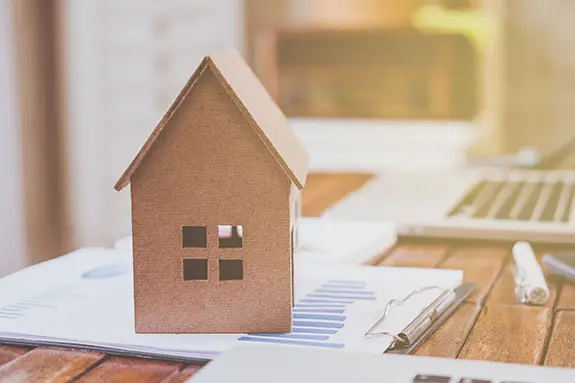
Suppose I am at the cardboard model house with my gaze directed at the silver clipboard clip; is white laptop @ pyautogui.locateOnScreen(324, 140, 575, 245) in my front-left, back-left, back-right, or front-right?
front-left

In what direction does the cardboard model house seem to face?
toward the camera
